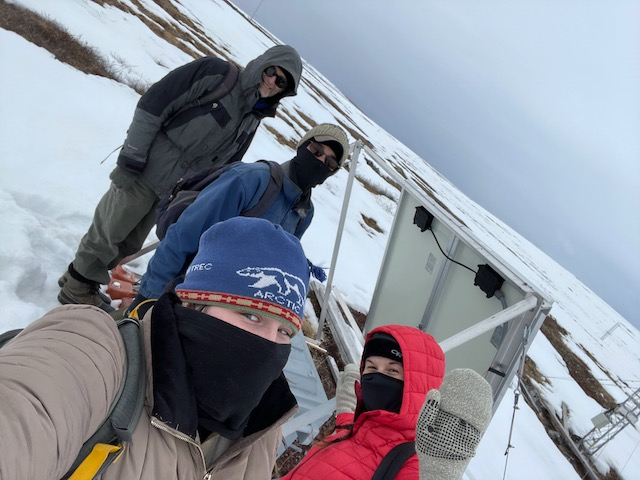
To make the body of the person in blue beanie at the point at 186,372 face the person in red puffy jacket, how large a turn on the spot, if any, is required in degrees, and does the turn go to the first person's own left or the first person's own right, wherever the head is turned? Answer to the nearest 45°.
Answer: approximately 90° to the first person's own left

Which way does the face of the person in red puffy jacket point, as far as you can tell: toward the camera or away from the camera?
toward the camera

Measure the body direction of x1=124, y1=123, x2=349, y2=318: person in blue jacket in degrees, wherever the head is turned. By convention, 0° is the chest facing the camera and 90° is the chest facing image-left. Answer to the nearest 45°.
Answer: approximately 315°

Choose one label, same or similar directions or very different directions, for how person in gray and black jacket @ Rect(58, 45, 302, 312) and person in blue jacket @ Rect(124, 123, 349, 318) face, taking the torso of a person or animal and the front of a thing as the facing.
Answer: same or similar directions

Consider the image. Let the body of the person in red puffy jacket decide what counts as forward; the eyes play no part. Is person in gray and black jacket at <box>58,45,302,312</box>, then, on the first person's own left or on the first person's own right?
on the first person's own right

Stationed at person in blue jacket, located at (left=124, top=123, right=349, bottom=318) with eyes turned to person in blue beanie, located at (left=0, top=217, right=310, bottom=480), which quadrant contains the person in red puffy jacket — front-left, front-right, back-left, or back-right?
front-left

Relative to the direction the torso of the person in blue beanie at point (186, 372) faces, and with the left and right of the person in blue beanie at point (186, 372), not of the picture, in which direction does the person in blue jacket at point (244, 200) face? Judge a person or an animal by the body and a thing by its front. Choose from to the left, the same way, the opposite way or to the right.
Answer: the same way

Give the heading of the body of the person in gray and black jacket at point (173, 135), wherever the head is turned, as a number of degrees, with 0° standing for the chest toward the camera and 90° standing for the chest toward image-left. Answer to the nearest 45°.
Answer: approximately 315°

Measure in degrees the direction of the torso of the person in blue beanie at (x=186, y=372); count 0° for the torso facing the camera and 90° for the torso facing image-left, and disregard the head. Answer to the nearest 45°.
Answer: approximately 315°

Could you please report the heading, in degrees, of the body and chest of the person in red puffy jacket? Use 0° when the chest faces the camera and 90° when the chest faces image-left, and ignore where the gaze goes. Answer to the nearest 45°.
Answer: approximately 45°

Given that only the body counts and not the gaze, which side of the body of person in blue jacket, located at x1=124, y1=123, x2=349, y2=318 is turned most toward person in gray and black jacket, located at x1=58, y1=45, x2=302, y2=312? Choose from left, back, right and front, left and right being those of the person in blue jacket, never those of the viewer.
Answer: back

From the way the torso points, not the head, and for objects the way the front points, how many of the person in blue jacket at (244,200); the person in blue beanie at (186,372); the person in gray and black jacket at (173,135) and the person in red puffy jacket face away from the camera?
0
